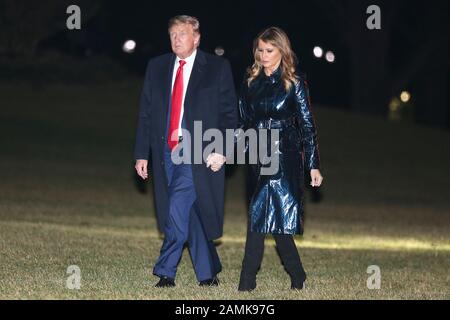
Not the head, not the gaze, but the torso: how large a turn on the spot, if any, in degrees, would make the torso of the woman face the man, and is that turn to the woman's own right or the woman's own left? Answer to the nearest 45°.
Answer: approximately 45° to the woman's own right

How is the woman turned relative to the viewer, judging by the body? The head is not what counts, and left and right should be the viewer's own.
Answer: facing the viewer and to the left of the viewer

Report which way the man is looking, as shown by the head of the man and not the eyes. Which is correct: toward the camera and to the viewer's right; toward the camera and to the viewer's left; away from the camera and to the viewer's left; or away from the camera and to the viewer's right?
toward the camera and to the viewer's left
